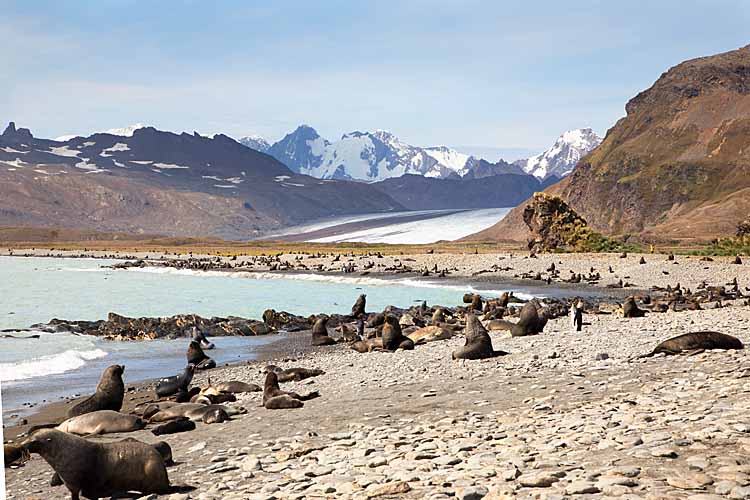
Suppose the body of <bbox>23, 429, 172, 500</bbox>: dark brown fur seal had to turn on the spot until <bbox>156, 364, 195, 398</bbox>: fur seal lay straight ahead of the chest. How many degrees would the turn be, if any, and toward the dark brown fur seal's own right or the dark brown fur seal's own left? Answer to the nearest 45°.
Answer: approximately 90° to the dark brown fur seal's own right

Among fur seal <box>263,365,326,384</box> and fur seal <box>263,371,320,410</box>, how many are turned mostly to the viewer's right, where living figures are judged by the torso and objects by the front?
0

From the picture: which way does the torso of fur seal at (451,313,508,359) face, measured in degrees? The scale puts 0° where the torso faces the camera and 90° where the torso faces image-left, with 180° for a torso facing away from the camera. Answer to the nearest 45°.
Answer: approximately 90°

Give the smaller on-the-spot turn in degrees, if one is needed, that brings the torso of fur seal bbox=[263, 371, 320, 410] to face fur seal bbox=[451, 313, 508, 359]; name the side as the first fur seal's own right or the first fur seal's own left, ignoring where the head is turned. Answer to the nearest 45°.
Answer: approximately 135° to the first fur seal's own right

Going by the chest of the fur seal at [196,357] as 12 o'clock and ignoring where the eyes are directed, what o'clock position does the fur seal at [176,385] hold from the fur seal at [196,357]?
the fur seal at [176,385] is roughly at 9 o'clock from the fur seal at [196,357].

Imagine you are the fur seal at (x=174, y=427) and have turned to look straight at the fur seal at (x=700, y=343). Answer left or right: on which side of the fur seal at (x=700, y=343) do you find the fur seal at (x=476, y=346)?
left

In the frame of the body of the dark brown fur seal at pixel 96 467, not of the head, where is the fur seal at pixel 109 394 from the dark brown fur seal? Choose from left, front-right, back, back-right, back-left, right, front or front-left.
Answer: right

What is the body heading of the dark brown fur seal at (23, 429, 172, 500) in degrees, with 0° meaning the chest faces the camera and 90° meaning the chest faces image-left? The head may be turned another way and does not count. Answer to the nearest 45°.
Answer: approximately 90°

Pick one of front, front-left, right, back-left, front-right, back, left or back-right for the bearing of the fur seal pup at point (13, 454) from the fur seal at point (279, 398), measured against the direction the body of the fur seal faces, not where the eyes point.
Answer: front-left

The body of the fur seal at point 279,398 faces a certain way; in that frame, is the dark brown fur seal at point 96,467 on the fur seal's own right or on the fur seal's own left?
on the fur seal's own left

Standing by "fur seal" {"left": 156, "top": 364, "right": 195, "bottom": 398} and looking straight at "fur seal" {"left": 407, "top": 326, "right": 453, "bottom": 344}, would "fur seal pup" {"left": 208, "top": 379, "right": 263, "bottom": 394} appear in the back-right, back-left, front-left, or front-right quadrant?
front-right

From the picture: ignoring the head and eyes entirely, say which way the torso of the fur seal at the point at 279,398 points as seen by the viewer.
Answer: to the viewer's left

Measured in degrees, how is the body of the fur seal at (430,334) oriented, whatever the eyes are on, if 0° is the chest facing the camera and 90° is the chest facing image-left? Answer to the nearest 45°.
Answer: approximately 90°
